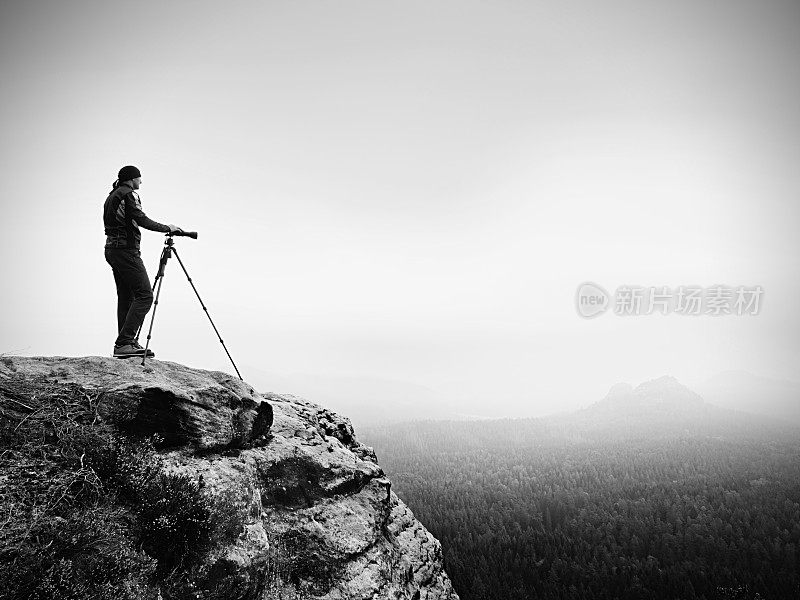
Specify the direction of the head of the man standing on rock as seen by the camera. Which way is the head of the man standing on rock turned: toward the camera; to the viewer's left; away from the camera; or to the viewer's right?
to the viewer's right

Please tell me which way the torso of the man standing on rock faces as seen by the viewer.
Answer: to the viewer's right

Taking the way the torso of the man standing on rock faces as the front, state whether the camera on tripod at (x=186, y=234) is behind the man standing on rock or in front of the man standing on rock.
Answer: in front
